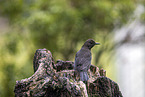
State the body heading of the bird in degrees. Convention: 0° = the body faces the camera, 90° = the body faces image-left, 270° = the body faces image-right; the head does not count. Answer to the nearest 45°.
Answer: approximately 225°
